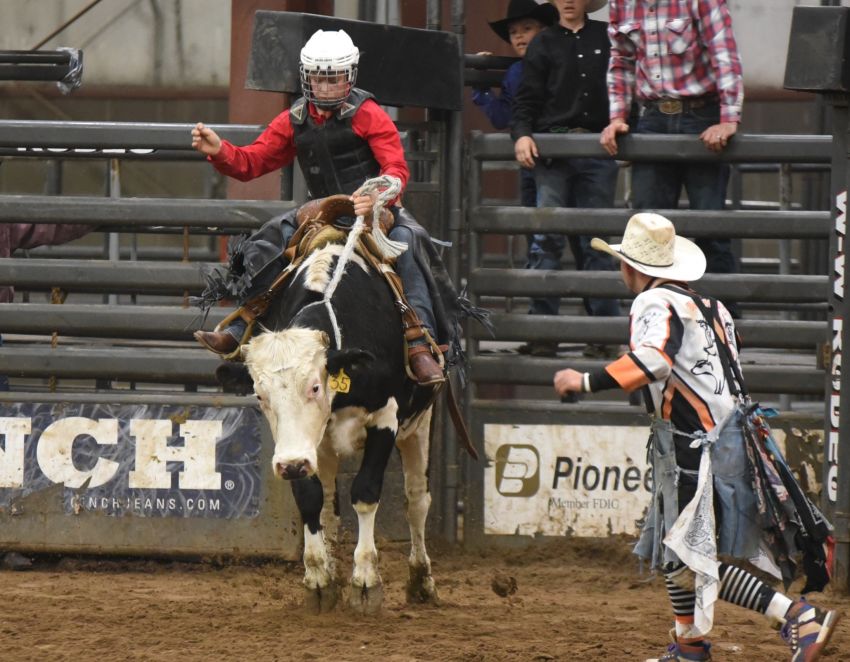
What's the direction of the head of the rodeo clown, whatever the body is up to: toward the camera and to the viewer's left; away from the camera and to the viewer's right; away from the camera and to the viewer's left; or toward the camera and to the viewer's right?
away from the camera and to the viewer's left

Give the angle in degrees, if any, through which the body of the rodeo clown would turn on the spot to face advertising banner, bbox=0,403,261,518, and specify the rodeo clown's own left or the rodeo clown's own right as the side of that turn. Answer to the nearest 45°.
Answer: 0° — they already face it

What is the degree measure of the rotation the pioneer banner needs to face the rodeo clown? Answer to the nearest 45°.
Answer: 0° — it already faces them

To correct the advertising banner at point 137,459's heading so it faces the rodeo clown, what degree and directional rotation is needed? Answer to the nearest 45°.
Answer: approximately 45° to its left

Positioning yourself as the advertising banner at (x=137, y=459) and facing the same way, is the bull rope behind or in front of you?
in front

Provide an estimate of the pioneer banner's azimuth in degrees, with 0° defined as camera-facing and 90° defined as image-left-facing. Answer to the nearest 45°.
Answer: approximately 0°

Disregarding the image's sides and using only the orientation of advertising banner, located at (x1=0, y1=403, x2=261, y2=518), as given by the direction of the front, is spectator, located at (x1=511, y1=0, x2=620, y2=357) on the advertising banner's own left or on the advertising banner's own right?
on the advertising banner's own left
